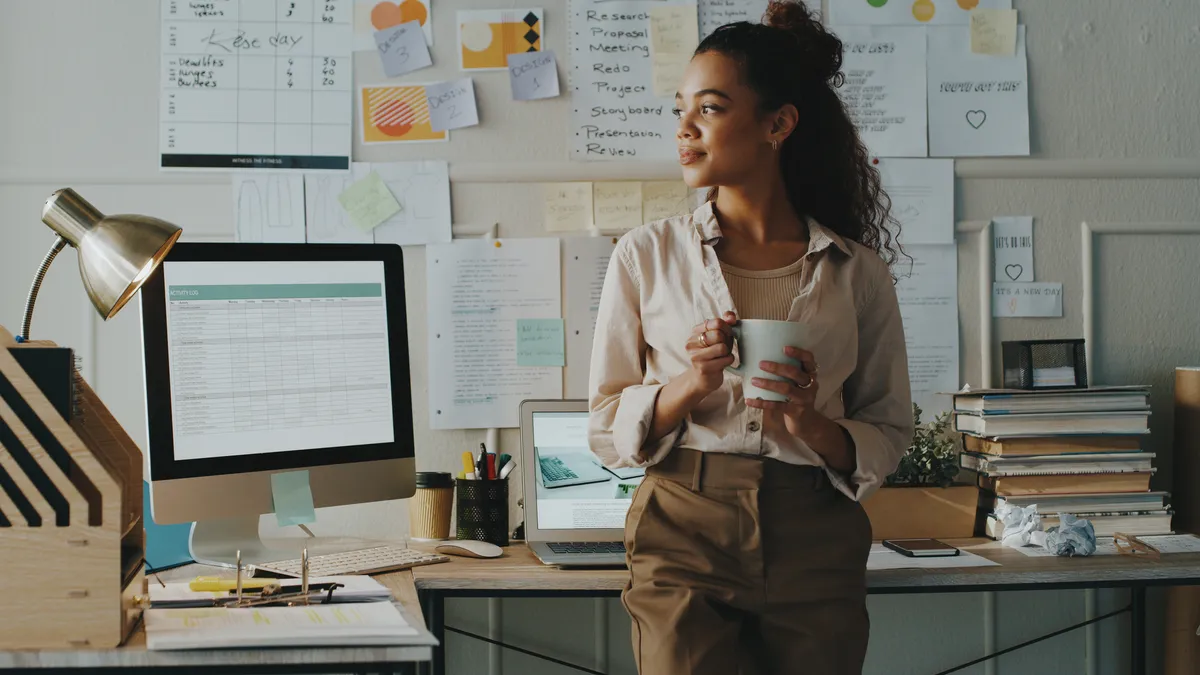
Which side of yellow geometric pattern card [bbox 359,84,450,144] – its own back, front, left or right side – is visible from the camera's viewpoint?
front

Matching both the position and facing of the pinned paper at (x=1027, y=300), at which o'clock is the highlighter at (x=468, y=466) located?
The highlighter is roughly at 2 o'clock from the pinned paper.

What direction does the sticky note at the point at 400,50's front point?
toward the camera

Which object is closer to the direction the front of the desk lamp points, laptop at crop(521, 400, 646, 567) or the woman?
the woman

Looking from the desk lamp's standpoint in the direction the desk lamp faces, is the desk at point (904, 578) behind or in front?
in front

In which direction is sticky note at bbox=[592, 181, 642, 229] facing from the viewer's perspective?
toward the camera

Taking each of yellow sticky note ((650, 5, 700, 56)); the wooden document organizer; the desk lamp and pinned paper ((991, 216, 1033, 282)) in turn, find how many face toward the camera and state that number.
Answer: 2

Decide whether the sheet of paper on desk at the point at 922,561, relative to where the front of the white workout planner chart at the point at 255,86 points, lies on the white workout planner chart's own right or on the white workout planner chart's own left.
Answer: on the white workout planner chart's own left

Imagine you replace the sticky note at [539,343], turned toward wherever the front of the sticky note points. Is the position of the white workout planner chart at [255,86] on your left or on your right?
on your right

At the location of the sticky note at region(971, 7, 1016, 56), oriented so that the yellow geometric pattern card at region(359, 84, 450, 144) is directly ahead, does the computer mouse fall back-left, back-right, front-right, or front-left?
front-left

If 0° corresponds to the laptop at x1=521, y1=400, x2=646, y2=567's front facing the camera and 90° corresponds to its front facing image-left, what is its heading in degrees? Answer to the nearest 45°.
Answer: approximately 0°
